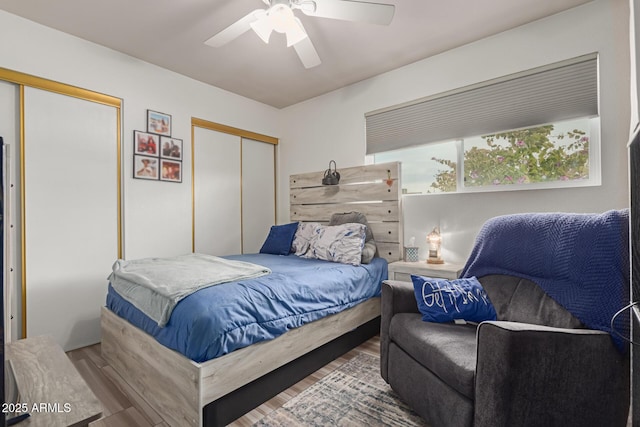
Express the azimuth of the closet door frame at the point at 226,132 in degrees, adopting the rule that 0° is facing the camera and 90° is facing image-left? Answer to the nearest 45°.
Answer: approximately 315°

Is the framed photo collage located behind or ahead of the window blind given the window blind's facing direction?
ahead

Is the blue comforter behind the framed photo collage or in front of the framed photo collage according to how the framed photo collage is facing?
in front

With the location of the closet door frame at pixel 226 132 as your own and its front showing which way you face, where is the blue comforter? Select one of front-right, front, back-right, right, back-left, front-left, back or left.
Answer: front-right

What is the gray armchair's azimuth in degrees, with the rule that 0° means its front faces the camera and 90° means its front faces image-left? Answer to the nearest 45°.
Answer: approximately 45°

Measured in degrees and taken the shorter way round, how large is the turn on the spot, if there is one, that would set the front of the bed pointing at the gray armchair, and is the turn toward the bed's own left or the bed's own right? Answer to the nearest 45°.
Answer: approximately 90° to the bed's own left

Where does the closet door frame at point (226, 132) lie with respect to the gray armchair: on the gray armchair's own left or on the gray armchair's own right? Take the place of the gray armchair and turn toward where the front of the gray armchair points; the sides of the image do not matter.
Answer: on the gray armchair's own right

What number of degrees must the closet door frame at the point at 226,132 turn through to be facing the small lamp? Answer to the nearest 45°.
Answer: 0° — it already faces it
